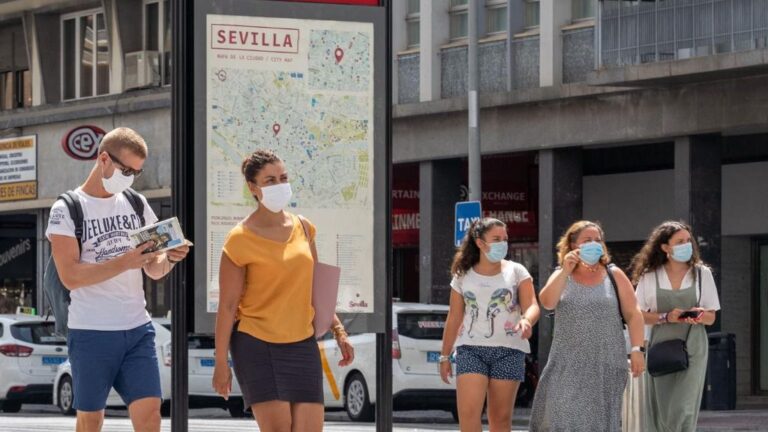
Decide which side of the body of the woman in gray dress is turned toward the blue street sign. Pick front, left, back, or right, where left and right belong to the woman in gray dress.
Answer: back

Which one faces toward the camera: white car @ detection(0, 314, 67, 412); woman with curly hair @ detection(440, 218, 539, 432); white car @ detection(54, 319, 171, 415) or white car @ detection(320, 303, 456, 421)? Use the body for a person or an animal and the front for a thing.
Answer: the woman with curly hair

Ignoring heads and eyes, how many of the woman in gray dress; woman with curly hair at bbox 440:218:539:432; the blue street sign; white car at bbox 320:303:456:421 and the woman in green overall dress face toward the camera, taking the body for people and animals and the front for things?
4

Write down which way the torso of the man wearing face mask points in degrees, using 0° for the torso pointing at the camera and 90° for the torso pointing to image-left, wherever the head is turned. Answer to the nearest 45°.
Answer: approximately 315°

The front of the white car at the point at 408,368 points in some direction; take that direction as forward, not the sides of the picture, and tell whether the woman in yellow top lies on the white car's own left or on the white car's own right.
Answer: on the white car's own left

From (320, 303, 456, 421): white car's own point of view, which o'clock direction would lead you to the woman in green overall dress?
The woman in green overall dress is roughly at 7 o'clock from the white car.

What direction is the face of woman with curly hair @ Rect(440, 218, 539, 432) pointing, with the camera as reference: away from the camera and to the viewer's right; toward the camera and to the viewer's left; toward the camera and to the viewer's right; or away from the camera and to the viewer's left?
toward the camera and to the viewer's right

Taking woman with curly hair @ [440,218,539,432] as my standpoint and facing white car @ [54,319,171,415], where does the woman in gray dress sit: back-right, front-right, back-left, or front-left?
back-right

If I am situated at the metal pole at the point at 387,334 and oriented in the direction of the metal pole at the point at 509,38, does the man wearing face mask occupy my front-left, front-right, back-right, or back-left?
back-left

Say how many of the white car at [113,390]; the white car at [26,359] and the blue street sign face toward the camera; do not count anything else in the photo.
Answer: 1

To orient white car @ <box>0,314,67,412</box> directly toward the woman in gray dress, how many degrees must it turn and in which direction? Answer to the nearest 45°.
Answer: approximately 135° to its left

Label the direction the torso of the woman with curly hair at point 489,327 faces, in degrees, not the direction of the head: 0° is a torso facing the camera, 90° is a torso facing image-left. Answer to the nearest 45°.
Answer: approximately 0°

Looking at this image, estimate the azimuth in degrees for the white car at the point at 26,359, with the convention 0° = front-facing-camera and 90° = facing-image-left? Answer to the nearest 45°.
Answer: approximately 135°
